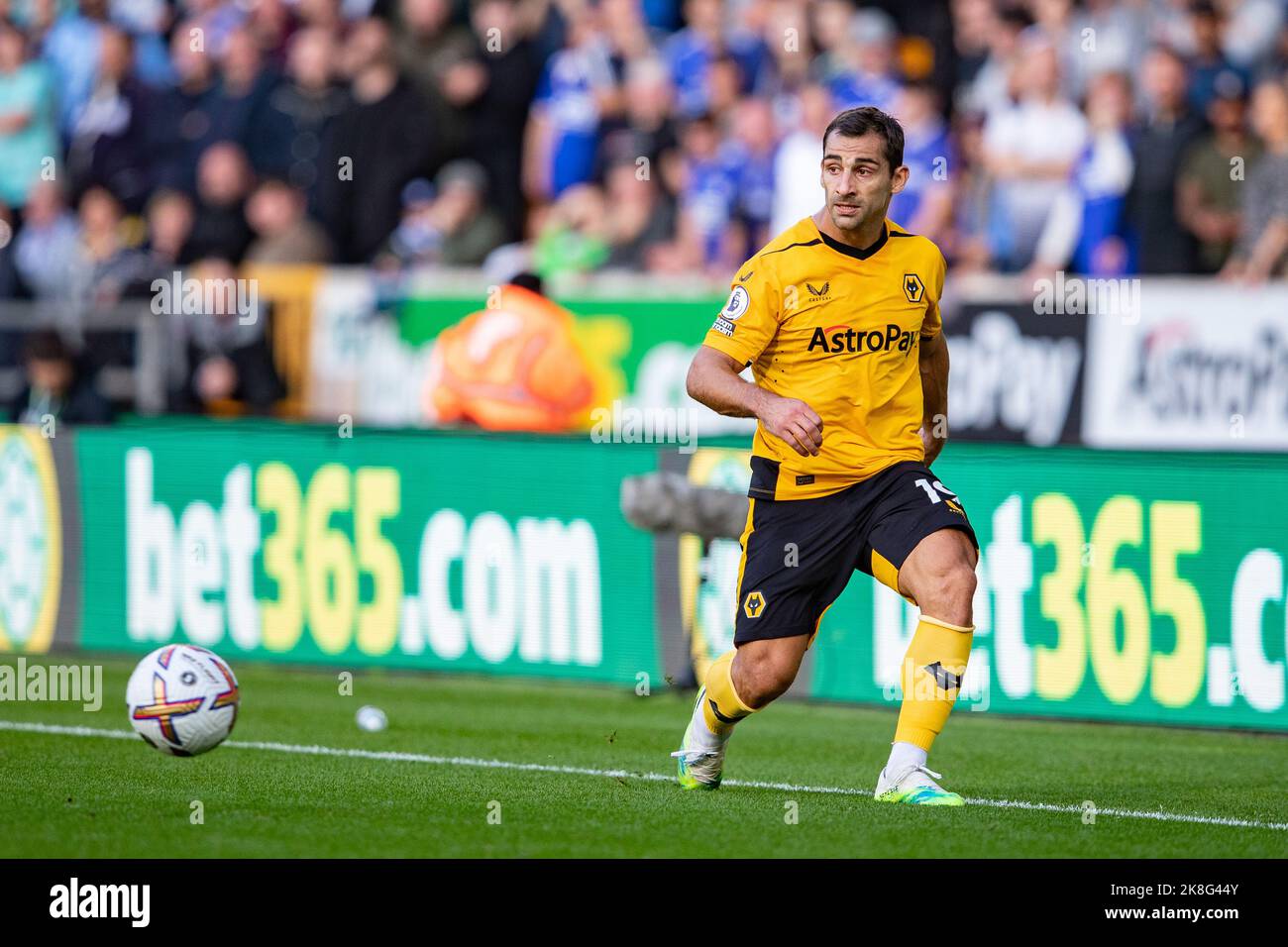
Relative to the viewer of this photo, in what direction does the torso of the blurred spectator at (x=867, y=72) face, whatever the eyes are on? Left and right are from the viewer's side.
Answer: facing the viewer

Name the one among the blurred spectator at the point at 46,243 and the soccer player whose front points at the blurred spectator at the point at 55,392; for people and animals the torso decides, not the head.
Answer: the blurred spectator at the point at 46,243

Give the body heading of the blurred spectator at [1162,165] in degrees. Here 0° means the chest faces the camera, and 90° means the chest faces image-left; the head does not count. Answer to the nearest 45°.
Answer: approximately 0°

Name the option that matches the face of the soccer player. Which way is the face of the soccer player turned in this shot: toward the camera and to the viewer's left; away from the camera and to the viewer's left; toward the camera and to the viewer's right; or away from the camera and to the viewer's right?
toward the camera and to the viewer's left

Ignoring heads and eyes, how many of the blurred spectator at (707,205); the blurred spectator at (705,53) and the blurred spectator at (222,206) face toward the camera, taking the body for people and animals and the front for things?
3

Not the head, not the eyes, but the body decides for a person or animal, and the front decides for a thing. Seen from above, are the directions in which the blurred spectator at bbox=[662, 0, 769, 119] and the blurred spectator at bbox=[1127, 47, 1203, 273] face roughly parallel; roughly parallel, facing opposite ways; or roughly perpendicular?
roughly parallel

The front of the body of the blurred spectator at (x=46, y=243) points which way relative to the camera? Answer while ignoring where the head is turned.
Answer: toward the camera

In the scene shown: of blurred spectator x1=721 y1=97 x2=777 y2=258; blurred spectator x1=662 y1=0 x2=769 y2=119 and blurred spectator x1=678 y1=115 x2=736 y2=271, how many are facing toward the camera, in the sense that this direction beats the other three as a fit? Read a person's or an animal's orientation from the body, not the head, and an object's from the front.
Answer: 3

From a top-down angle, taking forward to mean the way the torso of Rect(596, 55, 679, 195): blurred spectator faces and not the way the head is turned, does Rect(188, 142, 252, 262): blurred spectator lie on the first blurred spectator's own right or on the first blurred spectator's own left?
on the first blurred spectator's own right

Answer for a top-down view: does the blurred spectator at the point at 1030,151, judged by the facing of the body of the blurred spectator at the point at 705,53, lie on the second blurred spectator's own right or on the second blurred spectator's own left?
on the second blurred spectator's own left

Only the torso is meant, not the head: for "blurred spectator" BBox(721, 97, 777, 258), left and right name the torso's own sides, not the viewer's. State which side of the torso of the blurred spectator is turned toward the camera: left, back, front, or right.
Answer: front

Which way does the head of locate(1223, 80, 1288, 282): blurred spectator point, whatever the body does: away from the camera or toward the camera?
toward the camera

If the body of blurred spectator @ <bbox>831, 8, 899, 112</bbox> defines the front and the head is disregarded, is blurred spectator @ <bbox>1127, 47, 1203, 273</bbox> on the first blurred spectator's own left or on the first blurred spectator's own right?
on the first blurred spectator's own left

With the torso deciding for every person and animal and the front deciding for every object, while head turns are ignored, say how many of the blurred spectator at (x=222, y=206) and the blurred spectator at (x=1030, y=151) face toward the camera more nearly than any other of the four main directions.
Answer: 2
